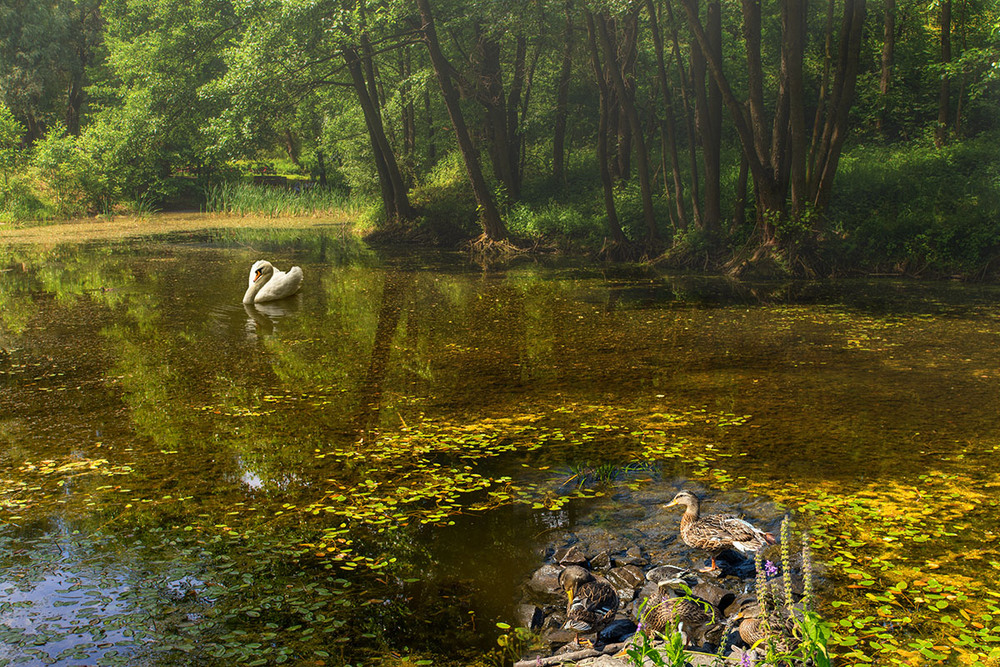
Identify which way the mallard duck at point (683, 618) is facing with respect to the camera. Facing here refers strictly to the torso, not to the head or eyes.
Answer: to the viewer's left

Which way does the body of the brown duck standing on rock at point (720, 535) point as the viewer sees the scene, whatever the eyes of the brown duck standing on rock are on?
to the viewer's left

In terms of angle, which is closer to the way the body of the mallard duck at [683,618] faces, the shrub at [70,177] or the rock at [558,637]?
the rock

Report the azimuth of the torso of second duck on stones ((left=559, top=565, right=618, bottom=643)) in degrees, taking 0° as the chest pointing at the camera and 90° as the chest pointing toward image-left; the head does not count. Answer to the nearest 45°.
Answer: approximately 45°

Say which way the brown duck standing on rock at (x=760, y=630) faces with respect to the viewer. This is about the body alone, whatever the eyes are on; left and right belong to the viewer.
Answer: facing to the left of the viewer

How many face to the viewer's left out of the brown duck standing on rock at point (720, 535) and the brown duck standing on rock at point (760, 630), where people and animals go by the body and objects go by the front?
2

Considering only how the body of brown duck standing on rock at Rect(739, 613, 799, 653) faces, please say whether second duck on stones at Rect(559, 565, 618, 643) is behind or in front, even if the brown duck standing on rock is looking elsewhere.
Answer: in front

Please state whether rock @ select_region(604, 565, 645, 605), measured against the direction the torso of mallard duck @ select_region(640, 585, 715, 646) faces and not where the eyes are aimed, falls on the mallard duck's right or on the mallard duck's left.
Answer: on the mallard duck's right

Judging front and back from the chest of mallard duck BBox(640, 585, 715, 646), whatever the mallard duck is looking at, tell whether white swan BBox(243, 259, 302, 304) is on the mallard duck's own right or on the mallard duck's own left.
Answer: on the mallard duck's own right
